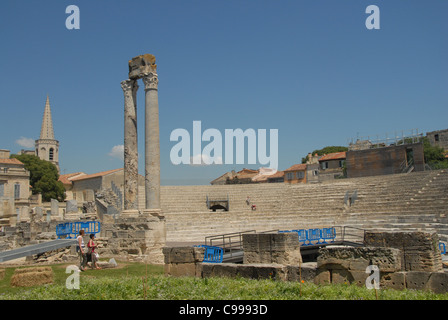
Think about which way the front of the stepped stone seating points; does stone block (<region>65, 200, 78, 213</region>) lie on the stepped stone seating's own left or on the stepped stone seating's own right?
on the stepped stone seating's own right

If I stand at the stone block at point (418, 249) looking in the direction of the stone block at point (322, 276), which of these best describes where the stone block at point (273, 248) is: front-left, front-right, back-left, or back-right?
front-right

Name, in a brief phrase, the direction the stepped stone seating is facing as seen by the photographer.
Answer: facing the viewer

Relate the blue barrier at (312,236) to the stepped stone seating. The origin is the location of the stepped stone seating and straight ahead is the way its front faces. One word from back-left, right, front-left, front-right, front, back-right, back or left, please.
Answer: front

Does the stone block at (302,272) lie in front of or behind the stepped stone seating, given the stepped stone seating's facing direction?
in front

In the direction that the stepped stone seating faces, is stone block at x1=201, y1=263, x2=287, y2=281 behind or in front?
in front

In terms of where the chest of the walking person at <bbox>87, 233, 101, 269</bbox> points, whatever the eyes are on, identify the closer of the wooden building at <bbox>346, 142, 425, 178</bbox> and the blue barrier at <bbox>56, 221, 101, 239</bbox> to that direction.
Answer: the wooden building
